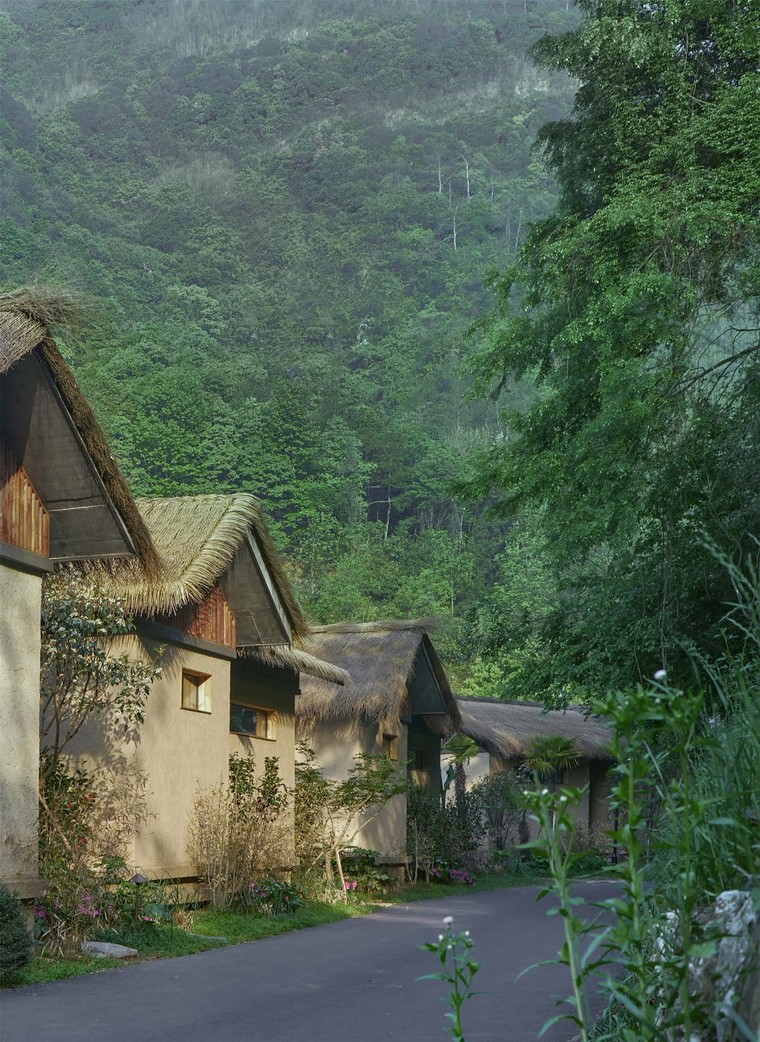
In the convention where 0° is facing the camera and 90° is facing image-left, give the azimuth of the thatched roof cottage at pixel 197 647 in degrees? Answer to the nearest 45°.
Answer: approximately 315°

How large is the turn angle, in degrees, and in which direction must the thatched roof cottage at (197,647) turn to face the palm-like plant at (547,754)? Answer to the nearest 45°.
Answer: approximately 90° to its left

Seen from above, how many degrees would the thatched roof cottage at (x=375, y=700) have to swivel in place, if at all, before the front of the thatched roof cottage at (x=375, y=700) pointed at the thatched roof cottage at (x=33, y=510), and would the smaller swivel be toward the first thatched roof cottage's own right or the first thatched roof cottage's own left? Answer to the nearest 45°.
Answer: approximately 45° to the first thatched roof cottage's own right

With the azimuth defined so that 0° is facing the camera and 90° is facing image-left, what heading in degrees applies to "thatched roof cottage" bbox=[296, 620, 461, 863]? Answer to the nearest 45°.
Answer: approximately 315°

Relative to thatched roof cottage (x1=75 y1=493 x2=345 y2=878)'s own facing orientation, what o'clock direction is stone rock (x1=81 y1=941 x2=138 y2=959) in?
The stone rock is roughly at 2 o'clock from the thatched roof cottage.

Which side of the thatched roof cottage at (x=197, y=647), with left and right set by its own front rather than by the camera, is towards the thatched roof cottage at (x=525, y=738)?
left

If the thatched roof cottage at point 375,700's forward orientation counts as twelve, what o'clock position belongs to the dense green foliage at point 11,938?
The dense green foliage is roughly at 2 o'clock from the thatched roof cottage.

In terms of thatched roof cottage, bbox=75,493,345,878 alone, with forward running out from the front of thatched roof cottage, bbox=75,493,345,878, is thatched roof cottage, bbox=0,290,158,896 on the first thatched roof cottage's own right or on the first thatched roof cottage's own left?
on the first thatched roof cottage's own right

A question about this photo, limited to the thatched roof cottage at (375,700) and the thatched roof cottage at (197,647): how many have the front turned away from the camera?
0

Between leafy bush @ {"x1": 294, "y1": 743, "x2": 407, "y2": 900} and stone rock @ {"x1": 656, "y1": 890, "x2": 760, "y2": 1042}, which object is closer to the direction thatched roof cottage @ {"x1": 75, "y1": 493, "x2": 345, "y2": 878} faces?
the stone rock
